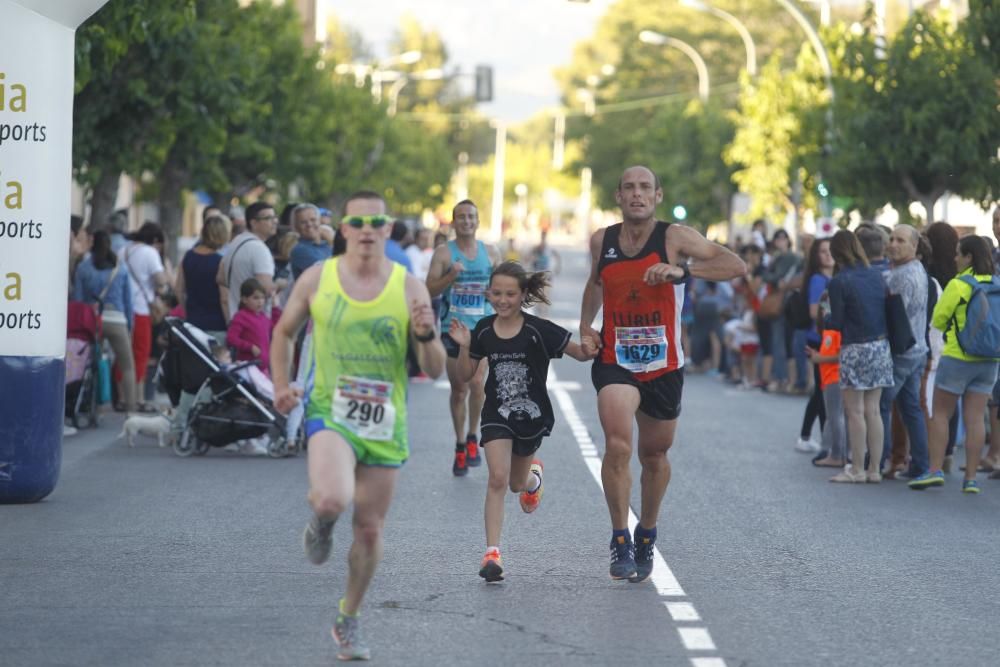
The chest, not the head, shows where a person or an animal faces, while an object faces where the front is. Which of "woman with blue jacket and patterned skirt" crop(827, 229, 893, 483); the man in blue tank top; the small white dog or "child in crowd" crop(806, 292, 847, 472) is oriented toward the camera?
the man in blue tank top

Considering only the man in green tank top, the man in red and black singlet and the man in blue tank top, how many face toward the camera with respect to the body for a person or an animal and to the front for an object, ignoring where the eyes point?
3

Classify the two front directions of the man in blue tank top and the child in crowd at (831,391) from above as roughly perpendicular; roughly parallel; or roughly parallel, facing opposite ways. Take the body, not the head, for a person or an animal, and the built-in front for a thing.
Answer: roughly perpendicular

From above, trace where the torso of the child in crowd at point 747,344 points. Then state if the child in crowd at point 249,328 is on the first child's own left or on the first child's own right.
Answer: on the first child's own left

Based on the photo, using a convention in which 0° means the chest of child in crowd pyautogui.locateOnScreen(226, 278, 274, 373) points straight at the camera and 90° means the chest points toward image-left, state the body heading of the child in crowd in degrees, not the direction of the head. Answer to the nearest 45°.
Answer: approximately 315°

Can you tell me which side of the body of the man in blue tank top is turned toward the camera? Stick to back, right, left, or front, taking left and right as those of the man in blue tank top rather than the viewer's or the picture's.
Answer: front

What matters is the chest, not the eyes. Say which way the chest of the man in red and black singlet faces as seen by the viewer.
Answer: toward the camera

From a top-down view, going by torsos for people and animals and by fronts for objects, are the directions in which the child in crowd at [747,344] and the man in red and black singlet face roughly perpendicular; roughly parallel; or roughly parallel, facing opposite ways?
roughly perpendicular

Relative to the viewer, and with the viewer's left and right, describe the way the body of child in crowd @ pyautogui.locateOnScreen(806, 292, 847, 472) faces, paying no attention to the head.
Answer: facing to the left of the viewer

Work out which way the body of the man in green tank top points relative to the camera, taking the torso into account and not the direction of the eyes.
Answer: toward the camera

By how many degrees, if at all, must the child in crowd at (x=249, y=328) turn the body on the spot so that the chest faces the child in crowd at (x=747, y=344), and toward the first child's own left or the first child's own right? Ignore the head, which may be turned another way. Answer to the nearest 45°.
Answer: approximately 90° to the first child's own left

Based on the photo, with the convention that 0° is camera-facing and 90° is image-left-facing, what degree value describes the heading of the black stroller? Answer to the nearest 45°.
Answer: approximately 270°
